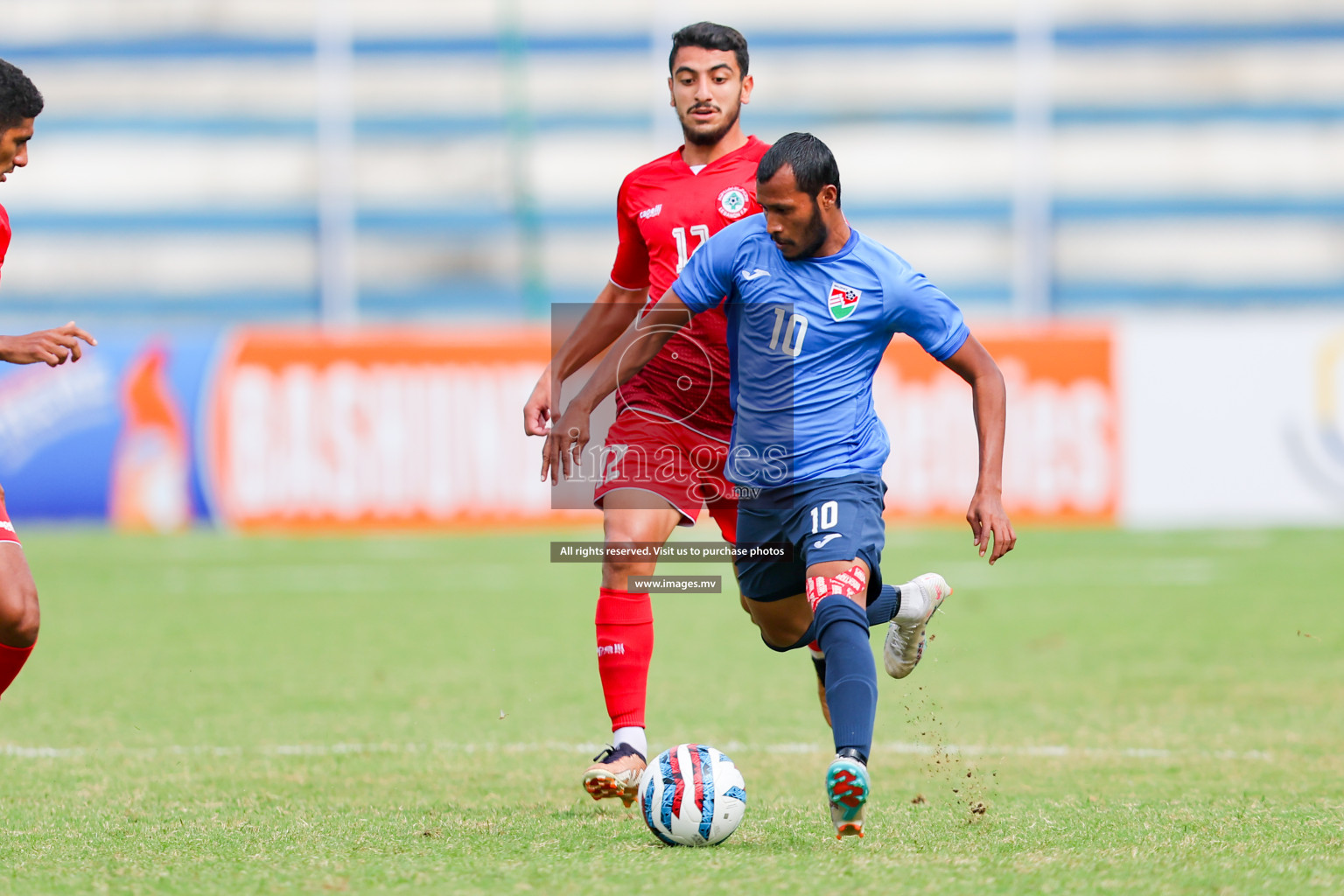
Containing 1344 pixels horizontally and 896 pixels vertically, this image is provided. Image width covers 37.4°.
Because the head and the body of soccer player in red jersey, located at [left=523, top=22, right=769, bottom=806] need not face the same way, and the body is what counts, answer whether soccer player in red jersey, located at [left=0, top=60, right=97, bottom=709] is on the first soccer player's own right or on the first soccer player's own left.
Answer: on the first soccer player's own right

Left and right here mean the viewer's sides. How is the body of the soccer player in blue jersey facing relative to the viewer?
facing the viewer

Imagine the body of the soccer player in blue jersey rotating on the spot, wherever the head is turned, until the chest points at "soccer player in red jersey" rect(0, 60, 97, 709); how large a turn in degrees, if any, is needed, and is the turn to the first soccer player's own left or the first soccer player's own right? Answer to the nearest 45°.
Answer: approximately 90° to the first soccer player's own right

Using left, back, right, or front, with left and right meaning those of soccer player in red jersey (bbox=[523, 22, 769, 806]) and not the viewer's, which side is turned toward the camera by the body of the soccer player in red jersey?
front

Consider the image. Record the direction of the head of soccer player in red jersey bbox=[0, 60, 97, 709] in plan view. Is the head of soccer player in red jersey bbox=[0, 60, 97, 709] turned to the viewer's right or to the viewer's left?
to the viewer's right

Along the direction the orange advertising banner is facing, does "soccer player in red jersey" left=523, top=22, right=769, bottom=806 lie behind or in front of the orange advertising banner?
in front

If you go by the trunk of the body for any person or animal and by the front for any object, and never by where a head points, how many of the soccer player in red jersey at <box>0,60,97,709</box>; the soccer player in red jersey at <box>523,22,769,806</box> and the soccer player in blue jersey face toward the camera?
2

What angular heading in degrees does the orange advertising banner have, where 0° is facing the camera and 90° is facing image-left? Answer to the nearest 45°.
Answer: approximately 0°

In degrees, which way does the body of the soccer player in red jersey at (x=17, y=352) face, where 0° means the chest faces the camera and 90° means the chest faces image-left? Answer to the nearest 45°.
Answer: approximately 270°

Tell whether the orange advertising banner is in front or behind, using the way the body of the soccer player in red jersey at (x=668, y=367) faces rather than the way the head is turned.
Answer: behind

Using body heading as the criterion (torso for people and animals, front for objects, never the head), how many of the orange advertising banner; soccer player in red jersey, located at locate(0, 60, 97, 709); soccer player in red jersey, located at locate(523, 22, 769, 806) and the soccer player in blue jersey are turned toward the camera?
3

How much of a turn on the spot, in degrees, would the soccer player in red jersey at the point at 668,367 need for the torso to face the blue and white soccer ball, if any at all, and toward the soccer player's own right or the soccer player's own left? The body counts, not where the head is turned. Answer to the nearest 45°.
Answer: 0° — they already face it

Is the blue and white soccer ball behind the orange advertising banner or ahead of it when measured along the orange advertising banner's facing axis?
ahead
